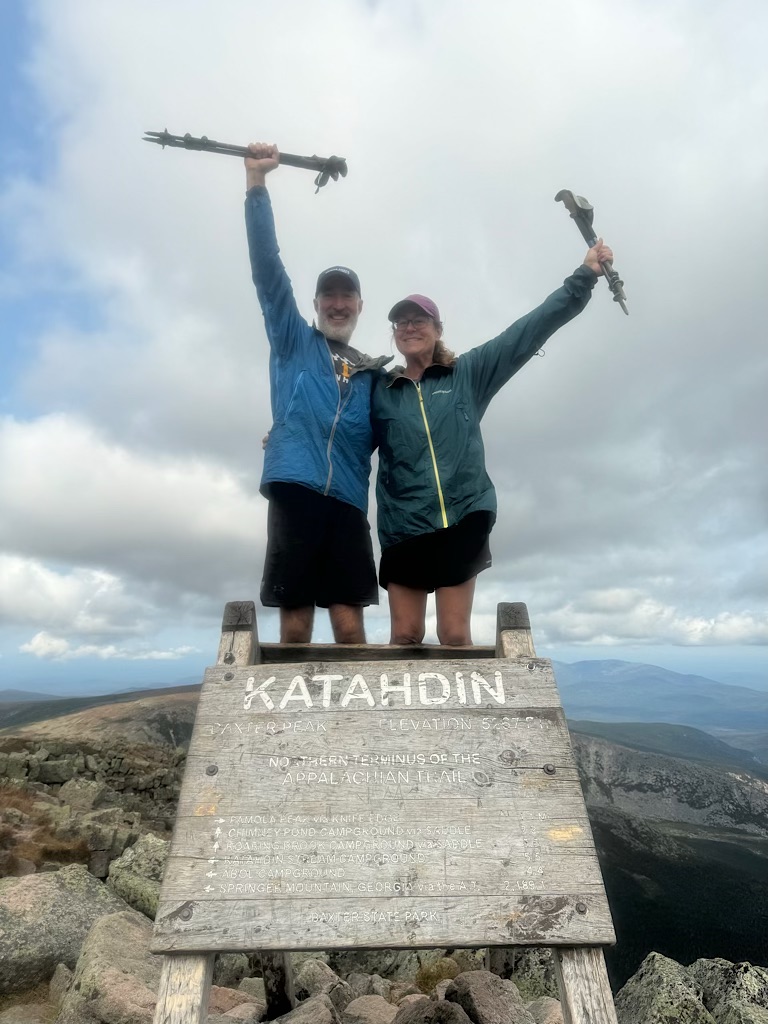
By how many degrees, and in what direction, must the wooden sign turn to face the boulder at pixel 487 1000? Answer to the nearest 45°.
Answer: approximately 180°

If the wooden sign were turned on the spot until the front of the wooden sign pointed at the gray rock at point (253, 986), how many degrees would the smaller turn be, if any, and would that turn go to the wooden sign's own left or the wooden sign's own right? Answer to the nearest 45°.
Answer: approximately 180°

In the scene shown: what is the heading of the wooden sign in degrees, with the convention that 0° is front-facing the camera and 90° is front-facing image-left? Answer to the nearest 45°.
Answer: approximately 0°

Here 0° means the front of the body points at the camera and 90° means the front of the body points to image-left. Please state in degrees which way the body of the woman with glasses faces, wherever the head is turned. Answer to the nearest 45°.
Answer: approximately 0°

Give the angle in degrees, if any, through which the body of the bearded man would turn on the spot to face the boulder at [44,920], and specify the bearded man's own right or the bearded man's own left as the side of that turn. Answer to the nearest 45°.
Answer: approximately 135° to the bearded man's own right

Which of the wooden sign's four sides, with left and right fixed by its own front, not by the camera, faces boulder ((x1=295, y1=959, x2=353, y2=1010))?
back

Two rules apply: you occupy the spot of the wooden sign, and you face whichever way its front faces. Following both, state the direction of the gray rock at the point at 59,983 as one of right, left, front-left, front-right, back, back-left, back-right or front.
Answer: back-right

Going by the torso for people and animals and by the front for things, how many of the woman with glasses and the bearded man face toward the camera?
2
